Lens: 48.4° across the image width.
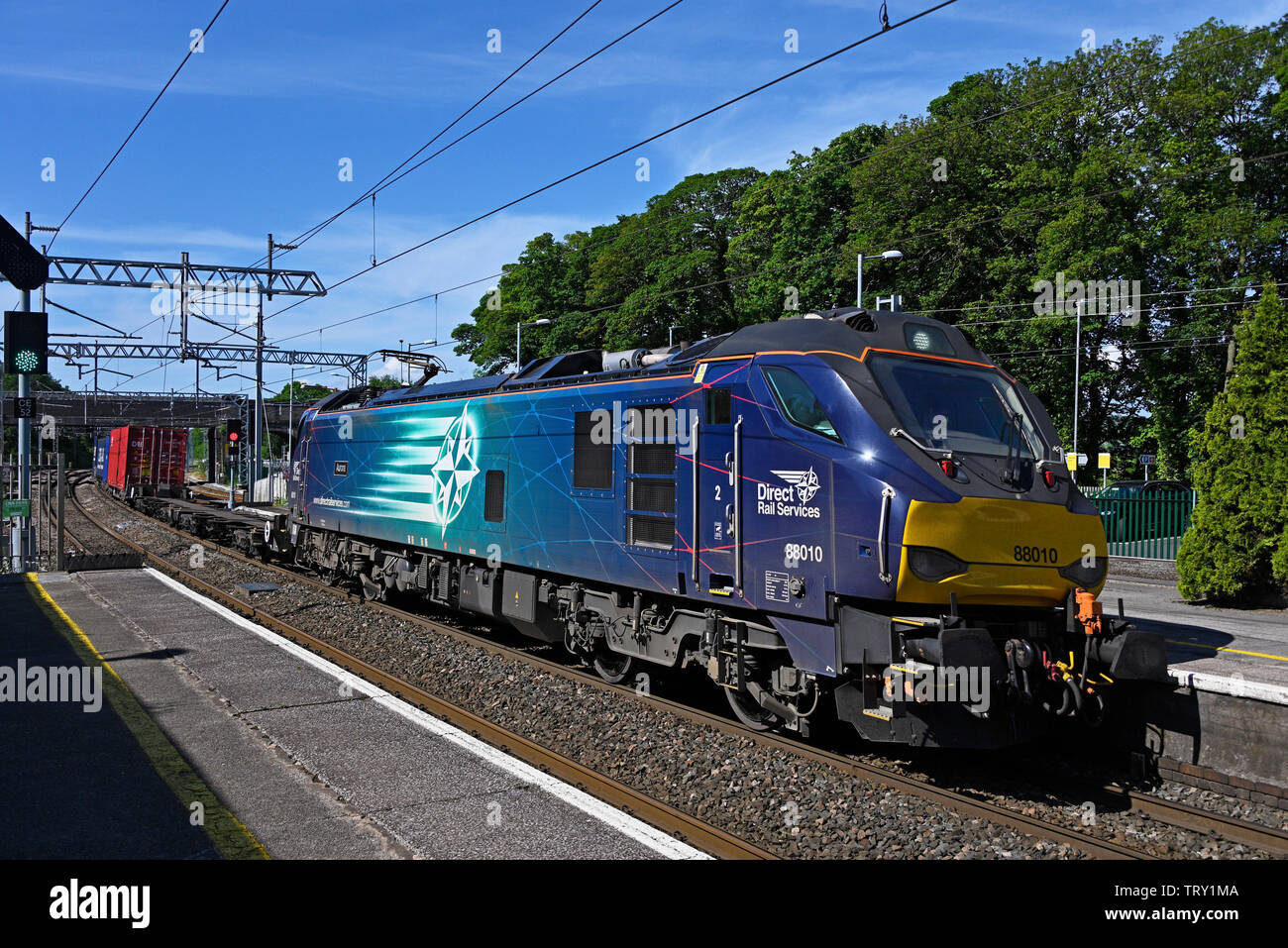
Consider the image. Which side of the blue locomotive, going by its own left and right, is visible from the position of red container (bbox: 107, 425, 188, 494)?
back

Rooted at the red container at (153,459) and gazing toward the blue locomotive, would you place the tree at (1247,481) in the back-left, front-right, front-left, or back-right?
front-left

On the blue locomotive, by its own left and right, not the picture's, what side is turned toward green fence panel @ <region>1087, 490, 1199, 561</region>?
left

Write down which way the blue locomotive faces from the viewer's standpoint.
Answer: facing the viewer and to the right of the viewer
